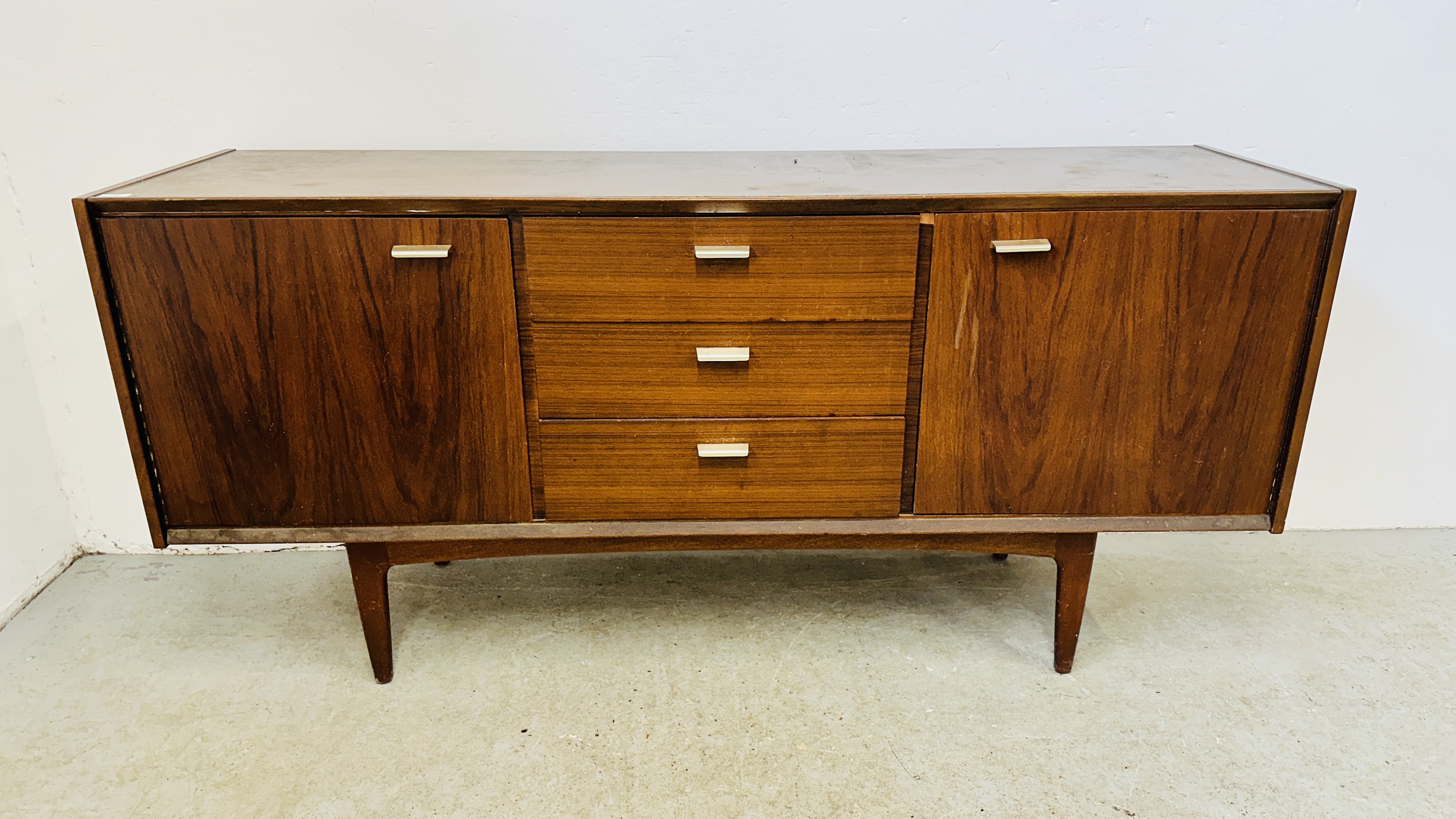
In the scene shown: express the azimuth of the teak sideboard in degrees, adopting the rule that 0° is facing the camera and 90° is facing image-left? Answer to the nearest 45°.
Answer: approximately 0°
